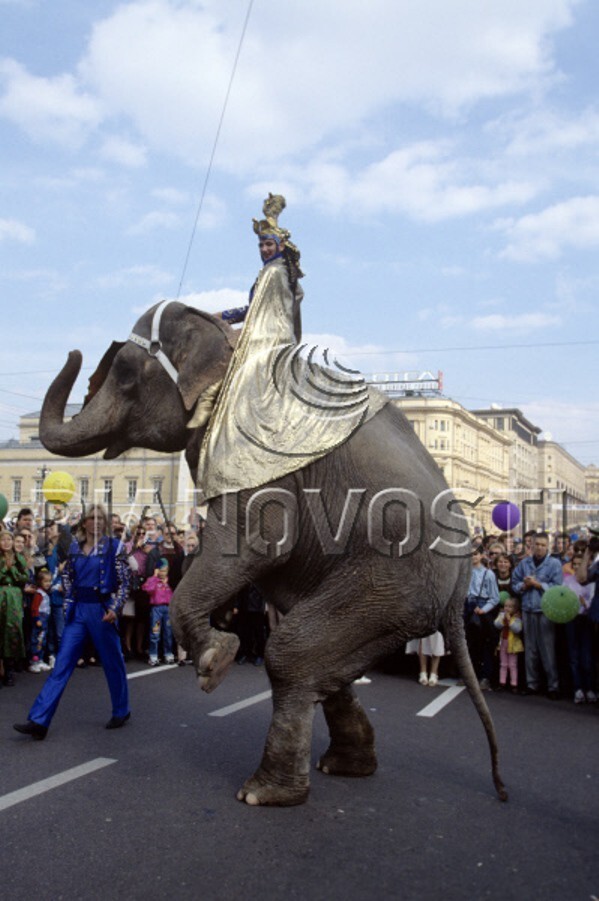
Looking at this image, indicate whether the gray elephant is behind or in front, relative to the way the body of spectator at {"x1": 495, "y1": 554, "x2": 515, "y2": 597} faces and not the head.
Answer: in front

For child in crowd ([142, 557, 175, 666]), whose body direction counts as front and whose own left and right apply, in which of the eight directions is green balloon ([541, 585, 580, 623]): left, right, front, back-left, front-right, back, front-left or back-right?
front-left

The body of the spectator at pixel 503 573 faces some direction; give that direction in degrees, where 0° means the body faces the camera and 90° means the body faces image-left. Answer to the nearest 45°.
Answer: approximately 0°

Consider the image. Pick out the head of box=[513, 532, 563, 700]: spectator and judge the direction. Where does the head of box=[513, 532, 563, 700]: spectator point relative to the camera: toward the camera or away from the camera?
toward the camera

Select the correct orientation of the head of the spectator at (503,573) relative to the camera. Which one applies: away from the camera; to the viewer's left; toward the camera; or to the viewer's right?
toward the camera

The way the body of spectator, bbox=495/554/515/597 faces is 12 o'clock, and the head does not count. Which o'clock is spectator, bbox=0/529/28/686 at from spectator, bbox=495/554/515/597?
spectator, bbox=0/529/28/686 is roughly at 2 o'clock from spectator, bbox=495/554/515/597.

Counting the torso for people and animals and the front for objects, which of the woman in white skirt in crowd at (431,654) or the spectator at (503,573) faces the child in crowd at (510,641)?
the spectator

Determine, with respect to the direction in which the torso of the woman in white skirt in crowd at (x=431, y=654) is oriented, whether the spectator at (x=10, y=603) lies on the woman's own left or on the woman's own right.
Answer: on the woman's own right

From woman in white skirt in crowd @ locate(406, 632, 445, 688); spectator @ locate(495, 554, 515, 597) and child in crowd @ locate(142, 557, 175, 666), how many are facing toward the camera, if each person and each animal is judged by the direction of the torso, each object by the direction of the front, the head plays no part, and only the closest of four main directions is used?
3

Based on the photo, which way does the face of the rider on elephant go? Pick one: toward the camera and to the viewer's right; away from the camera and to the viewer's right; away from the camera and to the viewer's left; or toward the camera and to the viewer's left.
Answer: toward the camera and to the viewer's left

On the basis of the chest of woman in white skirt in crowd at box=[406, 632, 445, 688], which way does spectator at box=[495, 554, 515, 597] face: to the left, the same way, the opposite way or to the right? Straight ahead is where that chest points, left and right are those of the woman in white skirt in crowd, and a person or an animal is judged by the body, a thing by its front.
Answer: the same way

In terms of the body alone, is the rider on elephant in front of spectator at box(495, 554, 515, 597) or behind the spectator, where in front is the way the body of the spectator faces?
in front

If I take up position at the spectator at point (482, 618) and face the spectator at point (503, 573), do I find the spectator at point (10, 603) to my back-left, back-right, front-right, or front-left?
back-left

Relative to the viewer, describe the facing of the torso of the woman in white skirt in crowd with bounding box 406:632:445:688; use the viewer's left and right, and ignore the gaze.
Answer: facing the viewer
